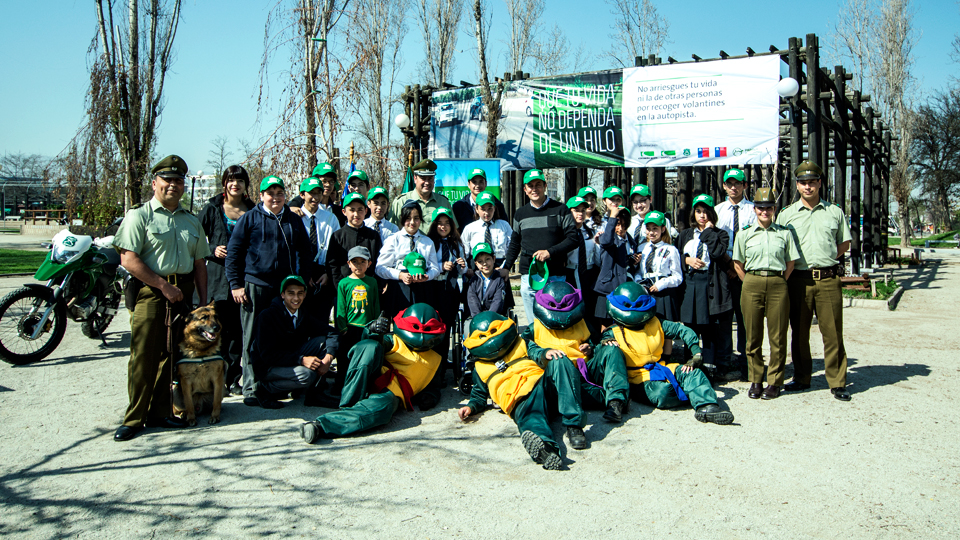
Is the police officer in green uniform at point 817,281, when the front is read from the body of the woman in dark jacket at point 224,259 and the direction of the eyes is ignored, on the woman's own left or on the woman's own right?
on the woman's own left

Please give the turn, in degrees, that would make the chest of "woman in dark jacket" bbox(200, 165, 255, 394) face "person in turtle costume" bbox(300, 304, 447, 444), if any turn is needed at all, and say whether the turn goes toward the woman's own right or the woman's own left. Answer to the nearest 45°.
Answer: approximately 45° to the woman's own left

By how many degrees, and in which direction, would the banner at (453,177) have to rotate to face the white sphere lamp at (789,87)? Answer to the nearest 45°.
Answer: approximately 90° to its left

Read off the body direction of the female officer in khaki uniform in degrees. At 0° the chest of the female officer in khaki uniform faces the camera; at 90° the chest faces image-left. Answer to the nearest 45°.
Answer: approximately 0°

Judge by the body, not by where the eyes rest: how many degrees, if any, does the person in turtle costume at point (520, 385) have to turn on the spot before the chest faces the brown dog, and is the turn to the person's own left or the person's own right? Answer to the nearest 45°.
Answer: approximately 90° to the person's own right

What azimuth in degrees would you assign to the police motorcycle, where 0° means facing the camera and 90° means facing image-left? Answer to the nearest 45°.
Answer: approximately 45°

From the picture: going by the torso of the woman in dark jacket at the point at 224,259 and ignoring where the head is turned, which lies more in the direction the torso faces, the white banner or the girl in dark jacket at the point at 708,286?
the girl in dark jacket

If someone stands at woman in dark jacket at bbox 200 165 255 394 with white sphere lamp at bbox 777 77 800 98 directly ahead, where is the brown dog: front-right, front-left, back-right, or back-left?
back-right

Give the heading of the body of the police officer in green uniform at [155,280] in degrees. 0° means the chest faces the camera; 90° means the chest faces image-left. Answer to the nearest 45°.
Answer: approximately 315°
